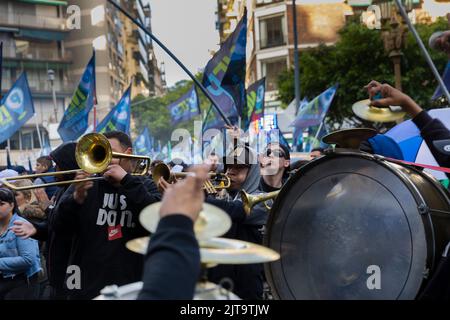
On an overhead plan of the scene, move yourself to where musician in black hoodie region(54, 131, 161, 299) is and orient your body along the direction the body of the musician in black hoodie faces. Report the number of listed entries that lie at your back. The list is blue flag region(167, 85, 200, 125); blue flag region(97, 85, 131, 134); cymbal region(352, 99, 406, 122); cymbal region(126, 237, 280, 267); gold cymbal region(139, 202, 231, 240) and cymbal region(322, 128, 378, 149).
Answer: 2

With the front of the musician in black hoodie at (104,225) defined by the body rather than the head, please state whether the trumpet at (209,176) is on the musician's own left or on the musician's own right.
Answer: on the musician's own left

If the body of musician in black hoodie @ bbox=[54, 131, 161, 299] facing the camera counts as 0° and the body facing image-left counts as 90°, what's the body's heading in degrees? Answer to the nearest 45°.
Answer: approximately 0°

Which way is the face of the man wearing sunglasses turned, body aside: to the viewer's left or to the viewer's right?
to the viewer's left

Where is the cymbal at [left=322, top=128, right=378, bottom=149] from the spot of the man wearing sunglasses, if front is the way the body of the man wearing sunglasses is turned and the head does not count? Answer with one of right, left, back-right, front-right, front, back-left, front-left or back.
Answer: front-left

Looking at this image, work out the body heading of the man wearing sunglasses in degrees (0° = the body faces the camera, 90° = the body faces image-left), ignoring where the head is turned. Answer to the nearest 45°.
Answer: approximately 45°

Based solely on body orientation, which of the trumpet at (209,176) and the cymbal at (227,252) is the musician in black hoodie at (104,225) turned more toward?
the cymbal

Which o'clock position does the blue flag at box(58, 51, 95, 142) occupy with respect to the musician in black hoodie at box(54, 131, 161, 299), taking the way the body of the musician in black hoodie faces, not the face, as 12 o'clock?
The blue flag is roughly at 6 o'clock from the musician in black hoodie.

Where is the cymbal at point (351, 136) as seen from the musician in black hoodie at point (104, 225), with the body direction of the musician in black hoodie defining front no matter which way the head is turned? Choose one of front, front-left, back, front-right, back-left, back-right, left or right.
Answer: front-left

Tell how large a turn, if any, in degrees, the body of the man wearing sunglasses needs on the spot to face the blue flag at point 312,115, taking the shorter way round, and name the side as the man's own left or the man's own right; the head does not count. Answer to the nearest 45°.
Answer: approximately 135° to the man's own right

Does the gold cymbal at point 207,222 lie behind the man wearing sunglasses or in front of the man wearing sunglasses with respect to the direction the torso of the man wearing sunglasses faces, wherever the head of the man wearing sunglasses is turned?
in front

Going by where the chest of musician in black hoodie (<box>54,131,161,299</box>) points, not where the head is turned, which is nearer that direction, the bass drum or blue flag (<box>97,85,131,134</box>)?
the bass drum

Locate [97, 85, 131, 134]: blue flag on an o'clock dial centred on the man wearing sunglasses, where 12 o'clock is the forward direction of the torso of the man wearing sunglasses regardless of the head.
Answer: The blue flag is roughly at 4 o'clock from the man wearing sunglasses.
